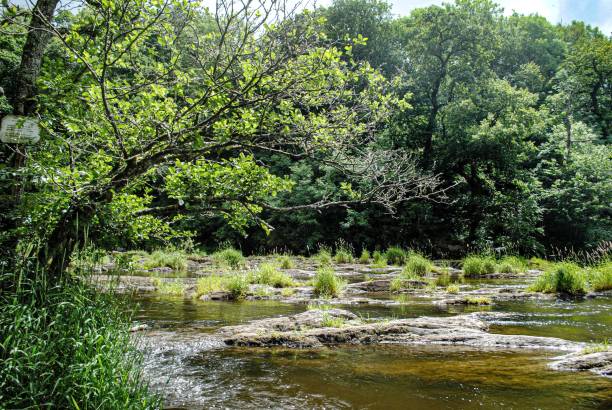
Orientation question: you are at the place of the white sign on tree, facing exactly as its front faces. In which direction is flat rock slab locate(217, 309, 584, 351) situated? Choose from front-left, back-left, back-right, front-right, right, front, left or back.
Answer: left

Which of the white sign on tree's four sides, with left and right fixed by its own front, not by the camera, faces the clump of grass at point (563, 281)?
left

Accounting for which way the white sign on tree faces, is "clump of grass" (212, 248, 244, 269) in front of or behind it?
behind

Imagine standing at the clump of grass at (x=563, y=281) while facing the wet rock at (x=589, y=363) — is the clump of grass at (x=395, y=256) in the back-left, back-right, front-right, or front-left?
back-right

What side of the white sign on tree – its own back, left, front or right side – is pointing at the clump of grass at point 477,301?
left

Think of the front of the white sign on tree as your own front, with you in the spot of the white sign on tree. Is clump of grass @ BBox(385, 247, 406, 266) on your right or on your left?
on your left

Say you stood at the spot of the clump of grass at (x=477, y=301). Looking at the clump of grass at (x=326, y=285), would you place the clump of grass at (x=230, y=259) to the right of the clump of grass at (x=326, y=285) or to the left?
right

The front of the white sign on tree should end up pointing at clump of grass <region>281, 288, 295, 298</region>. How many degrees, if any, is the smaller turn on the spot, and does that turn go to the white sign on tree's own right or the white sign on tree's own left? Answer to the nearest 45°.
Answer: approximately 135° to the white sign on tree's own left

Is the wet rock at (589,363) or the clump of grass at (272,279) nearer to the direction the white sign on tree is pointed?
the wet rock

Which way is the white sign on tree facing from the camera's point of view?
toward the camera
